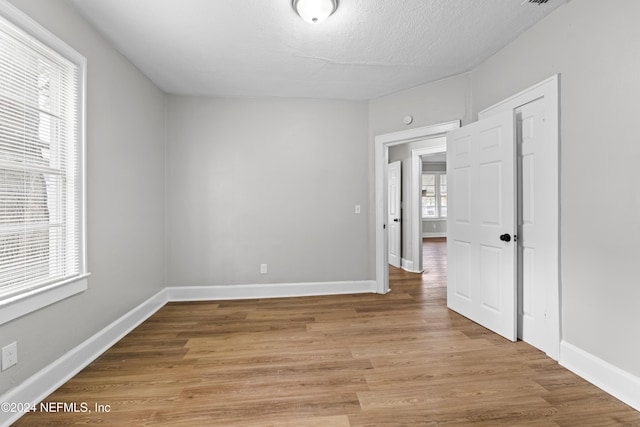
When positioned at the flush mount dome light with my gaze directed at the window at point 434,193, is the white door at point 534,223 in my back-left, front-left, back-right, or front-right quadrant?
front-right

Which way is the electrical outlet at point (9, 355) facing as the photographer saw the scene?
facing the viewer and to the right of the viewer

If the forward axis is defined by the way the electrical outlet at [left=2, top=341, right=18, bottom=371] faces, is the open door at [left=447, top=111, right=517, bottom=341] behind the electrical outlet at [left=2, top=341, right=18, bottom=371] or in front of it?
in front

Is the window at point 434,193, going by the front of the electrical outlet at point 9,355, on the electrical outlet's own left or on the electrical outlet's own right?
on the electrical outlet's own left

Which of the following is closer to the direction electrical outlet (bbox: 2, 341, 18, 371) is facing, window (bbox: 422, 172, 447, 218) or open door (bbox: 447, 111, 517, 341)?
the open door

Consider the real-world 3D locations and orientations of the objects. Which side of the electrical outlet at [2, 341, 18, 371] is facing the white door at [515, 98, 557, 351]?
front
